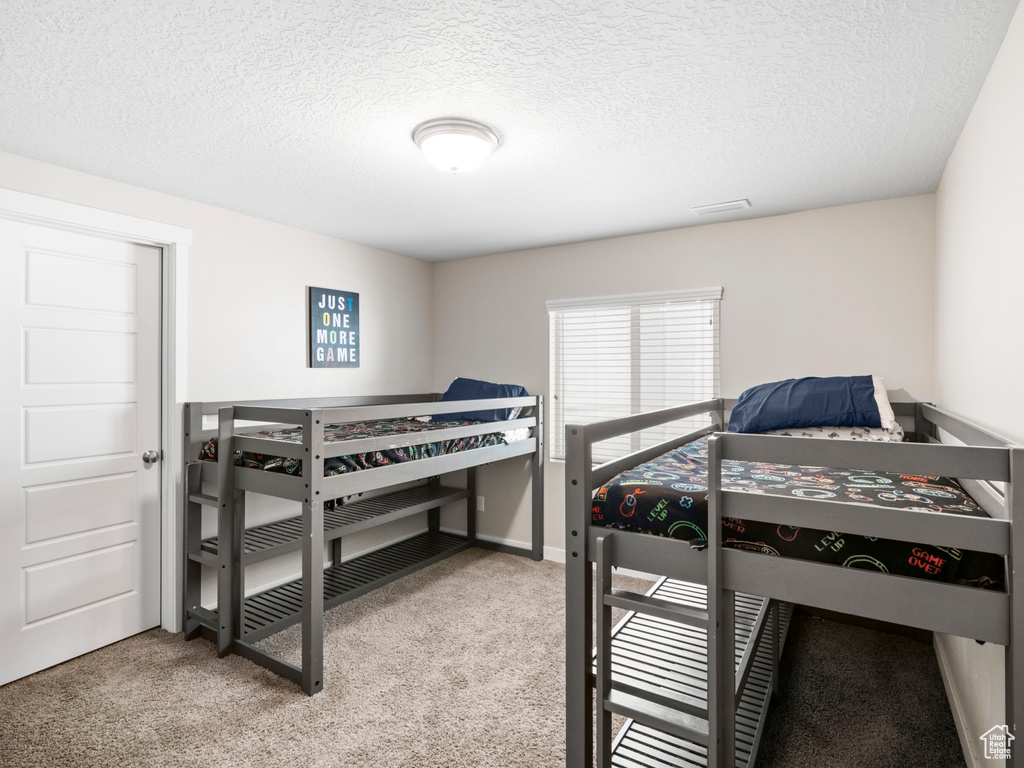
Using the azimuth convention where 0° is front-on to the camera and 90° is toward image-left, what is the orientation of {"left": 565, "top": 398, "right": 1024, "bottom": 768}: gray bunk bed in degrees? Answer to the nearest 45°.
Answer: approximately 0°

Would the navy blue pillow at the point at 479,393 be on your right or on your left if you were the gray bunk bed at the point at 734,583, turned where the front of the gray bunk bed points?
on your right

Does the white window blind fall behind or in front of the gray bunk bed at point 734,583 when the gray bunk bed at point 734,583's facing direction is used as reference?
behind

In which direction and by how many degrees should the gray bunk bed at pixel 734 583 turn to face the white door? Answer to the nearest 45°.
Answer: approximately 90° to its right

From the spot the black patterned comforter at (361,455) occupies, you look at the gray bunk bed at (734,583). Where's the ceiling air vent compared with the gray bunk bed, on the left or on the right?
left

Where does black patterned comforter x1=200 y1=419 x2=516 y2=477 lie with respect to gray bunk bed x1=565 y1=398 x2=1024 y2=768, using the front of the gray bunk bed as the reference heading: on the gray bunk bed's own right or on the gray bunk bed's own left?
on the gray bunk bed's own right
